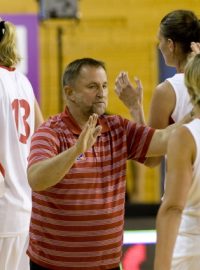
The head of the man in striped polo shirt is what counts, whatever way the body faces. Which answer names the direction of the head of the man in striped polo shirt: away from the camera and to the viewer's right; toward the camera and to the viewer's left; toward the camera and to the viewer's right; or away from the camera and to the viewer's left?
toward the camera and to the viewer's right

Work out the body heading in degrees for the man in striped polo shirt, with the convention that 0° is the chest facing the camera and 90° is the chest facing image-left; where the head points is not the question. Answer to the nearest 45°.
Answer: approximately 315°
